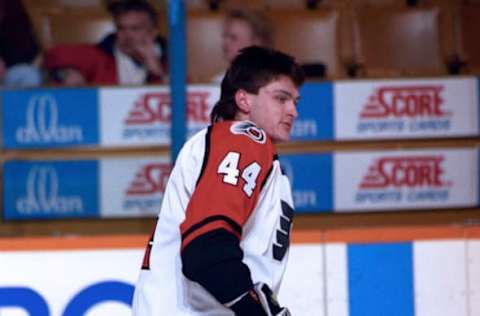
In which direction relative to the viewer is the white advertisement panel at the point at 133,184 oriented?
toward the camera

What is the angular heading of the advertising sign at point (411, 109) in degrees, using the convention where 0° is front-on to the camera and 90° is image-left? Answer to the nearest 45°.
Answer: approximately 0°

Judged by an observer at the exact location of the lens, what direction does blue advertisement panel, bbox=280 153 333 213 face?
facing the viewer

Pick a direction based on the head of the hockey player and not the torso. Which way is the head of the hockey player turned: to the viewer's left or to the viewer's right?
to the viewer's right

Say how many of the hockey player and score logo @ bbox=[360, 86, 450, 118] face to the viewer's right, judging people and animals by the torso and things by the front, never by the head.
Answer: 1

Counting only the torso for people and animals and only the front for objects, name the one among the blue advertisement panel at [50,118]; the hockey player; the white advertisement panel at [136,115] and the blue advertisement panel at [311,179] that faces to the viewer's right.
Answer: the hockey player

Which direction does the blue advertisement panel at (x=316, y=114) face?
toward the camera

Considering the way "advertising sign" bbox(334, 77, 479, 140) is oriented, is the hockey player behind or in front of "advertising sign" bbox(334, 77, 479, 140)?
in front

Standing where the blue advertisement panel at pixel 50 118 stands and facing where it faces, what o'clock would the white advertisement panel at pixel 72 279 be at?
The white advertisement panel is roughly at 12 o'clock from the blue advertisement panel.

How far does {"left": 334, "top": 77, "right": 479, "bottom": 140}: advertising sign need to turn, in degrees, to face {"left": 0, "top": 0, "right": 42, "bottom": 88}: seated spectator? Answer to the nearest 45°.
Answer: approximately 90° to its right

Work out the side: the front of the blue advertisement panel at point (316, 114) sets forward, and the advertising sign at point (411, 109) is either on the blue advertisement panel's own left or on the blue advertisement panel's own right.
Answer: on the blue advertisement panel's own left

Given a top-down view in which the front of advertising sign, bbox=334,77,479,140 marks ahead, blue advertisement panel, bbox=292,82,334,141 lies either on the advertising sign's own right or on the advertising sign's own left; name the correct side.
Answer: on the advertising sign's own right

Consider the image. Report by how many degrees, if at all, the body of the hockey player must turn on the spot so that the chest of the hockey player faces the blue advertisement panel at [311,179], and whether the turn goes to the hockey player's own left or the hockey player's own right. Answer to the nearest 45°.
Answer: approximately 90° to the hockey player's own left

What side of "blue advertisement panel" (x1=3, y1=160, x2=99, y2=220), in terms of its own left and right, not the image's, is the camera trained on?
front

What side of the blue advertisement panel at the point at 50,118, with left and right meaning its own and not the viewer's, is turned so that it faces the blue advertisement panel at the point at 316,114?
left
